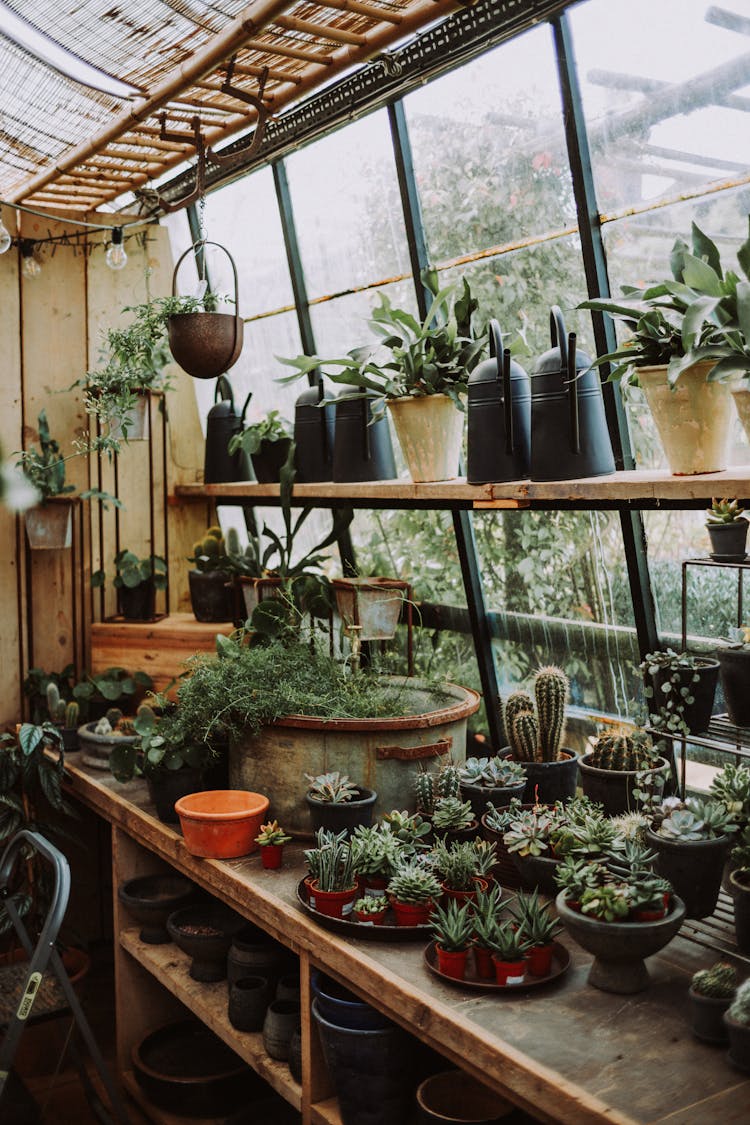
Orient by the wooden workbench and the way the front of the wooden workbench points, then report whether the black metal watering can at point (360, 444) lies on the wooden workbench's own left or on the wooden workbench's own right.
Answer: on the wooden workbench's own right

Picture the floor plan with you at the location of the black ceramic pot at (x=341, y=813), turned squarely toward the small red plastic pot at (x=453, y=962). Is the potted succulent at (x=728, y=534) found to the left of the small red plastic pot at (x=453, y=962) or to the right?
left

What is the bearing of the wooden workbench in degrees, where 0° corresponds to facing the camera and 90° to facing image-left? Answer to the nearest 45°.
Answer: approximately 45°

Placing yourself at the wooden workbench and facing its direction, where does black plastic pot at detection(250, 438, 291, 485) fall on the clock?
The black plastic pot is roughly at 4 o'clock from the wooden workbench.
